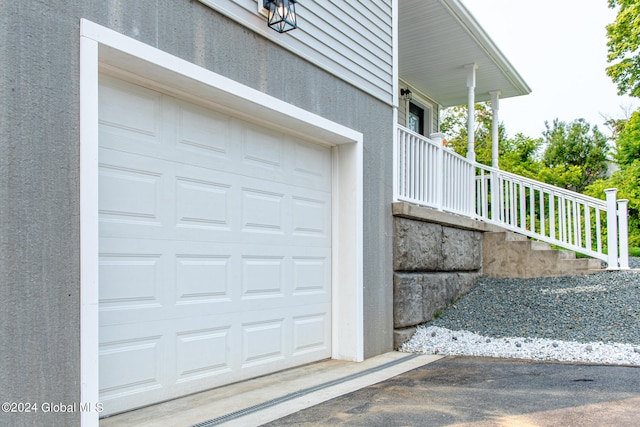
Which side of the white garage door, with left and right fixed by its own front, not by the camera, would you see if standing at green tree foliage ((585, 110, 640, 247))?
left

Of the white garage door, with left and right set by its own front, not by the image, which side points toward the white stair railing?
left

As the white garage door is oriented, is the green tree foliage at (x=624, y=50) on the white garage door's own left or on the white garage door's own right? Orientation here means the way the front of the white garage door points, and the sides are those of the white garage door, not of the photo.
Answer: on the white garage door's own left

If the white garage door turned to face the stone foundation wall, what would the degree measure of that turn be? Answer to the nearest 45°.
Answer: approximately 90° to its left

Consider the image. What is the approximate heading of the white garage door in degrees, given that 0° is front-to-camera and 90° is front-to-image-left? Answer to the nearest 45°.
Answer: approximately 315°

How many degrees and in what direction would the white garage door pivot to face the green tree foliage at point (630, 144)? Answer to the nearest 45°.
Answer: approximately 90° to its left
